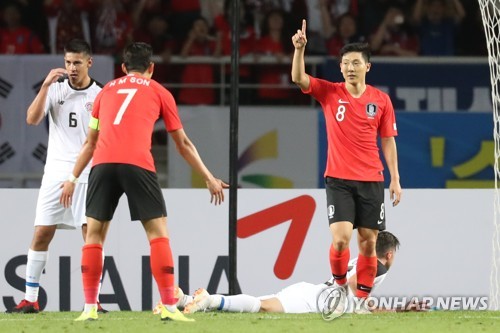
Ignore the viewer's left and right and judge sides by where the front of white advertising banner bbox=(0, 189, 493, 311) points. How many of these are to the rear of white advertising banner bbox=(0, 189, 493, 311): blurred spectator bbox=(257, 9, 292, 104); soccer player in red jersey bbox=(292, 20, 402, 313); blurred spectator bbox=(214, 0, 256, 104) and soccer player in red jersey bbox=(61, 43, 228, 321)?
2

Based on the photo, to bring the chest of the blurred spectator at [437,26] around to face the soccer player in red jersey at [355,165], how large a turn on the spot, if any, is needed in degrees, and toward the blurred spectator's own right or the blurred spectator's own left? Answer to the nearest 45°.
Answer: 0° — they already face them

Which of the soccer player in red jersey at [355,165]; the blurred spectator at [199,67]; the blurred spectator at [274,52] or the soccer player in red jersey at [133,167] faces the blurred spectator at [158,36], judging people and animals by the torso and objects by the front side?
the soccer player in red jersey at [133,167]

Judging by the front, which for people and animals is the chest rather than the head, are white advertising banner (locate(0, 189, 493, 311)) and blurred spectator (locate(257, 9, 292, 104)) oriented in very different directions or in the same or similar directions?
same or similar directions

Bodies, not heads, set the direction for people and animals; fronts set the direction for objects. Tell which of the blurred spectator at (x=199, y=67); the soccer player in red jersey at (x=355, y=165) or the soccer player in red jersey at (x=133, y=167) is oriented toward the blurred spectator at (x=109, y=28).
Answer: the soccer player in red jersey at (x=133, y=167)

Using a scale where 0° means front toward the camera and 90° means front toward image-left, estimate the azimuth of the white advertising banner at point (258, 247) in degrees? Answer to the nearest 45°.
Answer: approximately 0°

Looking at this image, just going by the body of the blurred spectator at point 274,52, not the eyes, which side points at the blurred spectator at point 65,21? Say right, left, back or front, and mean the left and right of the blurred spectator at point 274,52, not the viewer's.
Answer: right

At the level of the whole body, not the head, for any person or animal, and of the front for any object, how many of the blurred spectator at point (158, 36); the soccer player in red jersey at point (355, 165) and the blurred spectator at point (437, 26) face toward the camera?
3

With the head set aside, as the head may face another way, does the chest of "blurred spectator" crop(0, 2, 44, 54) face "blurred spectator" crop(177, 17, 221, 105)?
no

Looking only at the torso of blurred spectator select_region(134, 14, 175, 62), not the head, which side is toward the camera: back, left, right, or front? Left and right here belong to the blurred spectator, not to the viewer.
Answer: front

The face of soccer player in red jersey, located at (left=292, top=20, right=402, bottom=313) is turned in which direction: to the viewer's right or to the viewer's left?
to the viewer's left

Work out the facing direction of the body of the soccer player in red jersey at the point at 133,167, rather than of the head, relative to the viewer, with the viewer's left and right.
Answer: facing away from the viewer

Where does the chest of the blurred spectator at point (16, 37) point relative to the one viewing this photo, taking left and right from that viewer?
facing the viewer

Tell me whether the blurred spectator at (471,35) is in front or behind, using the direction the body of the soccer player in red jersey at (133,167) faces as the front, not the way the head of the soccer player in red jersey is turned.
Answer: in front

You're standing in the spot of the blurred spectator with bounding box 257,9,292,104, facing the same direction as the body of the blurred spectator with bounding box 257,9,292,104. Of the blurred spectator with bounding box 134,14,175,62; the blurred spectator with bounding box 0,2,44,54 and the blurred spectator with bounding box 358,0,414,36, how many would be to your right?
2

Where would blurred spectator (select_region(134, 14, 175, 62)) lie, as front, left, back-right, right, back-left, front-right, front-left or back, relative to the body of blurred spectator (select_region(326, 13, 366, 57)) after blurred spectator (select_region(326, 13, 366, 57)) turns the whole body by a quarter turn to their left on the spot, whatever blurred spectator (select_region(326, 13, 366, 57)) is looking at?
back

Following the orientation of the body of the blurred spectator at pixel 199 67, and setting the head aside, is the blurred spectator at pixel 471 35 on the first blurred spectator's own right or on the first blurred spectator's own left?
on the first blurred spectator's own left

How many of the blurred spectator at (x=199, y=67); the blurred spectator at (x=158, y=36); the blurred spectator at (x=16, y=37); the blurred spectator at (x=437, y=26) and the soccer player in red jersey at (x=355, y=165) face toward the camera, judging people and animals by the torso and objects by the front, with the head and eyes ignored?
5

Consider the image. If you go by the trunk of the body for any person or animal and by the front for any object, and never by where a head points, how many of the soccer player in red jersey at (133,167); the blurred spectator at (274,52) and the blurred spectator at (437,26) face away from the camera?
1

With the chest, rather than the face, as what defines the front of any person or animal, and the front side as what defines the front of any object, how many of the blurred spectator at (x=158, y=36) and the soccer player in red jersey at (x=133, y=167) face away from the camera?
1

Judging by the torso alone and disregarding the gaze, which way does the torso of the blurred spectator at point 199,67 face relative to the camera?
toward the camera
